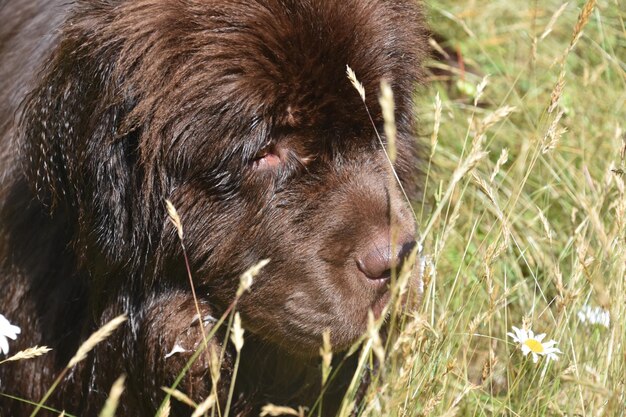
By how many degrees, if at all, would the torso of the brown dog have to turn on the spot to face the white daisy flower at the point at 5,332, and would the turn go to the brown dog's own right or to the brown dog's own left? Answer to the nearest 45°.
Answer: approximately 90° to the brown dog's own right

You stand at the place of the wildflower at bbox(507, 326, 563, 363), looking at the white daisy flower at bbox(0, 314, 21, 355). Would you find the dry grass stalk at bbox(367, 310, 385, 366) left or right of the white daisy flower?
left

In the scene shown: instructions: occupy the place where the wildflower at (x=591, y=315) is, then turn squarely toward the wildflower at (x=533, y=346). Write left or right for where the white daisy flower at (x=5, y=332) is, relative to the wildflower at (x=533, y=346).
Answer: right

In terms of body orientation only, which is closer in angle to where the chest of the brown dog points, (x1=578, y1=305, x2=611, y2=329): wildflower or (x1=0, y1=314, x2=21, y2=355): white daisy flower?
the wildflower

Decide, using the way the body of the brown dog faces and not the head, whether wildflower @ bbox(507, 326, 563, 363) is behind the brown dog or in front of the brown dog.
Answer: in front

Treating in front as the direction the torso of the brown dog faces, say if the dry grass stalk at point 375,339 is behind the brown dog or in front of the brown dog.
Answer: in front

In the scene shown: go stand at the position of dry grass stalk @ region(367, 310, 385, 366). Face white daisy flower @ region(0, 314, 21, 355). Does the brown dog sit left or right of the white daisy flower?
right

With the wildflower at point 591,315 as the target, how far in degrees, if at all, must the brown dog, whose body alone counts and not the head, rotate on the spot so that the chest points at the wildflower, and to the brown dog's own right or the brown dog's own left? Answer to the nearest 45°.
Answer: approximately 45° to the brown dog's own left

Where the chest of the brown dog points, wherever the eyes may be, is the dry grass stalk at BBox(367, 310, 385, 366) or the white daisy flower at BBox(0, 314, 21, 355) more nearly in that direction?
the dry grass stalk
